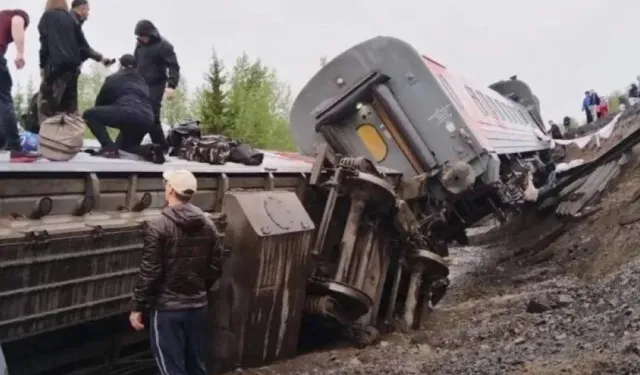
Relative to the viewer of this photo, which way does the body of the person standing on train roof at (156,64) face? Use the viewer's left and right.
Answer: facing the viewer and to the left of the viewer

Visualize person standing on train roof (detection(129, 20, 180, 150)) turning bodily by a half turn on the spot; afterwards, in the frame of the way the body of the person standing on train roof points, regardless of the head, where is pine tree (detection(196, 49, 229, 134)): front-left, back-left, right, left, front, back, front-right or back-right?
front-left

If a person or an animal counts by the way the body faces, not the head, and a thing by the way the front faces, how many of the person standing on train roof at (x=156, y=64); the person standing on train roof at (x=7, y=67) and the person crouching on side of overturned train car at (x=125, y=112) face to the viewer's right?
1

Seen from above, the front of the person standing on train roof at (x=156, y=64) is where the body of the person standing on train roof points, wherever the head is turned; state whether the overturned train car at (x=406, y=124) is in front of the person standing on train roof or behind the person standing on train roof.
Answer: behind

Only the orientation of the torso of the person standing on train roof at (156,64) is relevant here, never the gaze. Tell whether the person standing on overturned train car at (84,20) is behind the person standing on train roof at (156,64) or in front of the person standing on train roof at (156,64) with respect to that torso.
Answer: in front

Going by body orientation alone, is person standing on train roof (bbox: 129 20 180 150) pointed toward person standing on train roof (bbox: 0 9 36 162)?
yes

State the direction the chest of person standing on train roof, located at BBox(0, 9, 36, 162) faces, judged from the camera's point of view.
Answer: to the viewer's right

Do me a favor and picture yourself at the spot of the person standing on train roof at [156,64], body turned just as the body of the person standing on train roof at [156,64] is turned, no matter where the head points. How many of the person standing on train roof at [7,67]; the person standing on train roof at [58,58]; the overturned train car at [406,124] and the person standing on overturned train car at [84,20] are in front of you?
3

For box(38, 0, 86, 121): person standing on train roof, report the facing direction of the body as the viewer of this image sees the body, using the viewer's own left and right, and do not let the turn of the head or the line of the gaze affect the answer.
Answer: facing away from the viewer

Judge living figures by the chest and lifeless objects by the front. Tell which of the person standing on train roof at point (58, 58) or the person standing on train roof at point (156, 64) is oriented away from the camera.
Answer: the person standing on train roof at point (58, 58)

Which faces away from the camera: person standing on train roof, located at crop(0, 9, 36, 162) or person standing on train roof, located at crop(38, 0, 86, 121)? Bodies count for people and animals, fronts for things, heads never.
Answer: person standing on train roof, located at crop(38, 0, 86, 121)

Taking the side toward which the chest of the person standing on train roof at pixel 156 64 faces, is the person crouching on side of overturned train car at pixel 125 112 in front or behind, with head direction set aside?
in front

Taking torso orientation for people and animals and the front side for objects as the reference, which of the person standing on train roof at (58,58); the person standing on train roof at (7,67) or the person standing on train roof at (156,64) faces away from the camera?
the person standing on train roof at (58,58)
